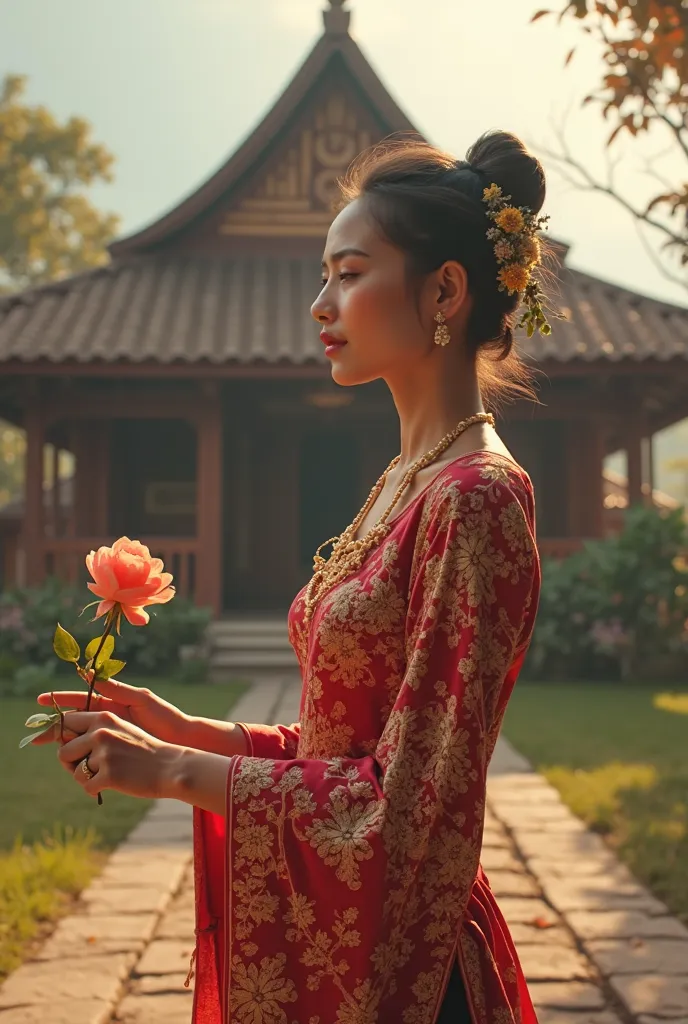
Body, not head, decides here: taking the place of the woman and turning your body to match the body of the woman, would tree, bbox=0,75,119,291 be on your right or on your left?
on your right

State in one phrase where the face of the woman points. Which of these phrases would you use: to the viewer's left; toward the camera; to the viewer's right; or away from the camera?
to the viewer's left

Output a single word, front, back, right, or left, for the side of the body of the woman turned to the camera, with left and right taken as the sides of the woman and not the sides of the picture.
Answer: left

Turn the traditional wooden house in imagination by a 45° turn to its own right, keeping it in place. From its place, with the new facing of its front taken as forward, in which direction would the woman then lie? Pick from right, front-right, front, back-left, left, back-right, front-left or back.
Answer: front-left

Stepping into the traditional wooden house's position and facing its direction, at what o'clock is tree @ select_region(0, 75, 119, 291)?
The tree is roughly at 5 o'clock from the traditional wooden house.
